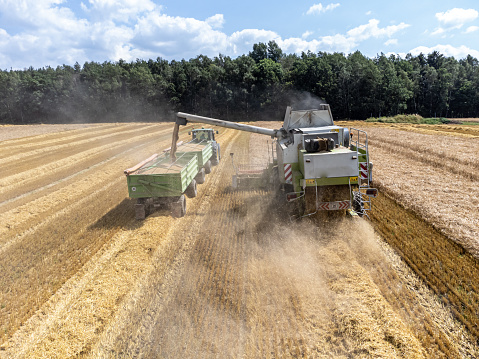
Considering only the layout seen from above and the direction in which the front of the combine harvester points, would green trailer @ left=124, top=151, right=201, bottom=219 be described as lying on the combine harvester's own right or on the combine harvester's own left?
on the combine harvester's own left

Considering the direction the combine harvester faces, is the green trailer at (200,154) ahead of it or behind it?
ahead

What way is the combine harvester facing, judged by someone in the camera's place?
facing away from the viewer
